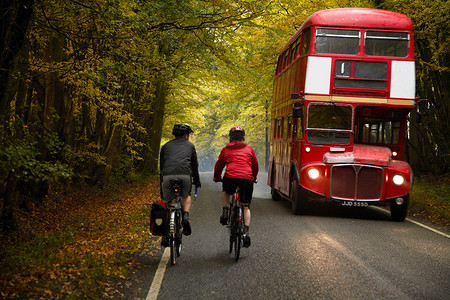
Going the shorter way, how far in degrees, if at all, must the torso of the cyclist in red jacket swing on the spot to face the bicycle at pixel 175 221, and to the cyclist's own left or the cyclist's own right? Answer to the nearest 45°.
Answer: approximately 135° to the cyclist's own left

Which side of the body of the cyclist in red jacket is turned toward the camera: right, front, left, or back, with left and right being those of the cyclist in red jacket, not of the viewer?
back

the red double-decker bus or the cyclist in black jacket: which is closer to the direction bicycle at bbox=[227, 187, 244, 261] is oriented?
the red double-decker bus

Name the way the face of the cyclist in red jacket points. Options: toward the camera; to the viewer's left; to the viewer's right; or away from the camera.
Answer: away from the camera

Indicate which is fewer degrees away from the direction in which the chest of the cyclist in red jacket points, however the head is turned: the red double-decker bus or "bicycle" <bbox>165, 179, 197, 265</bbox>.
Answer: the red double-decker bus

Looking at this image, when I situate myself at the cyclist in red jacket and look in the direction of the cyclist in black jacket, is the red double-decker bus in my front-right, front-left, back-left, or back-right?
back-right

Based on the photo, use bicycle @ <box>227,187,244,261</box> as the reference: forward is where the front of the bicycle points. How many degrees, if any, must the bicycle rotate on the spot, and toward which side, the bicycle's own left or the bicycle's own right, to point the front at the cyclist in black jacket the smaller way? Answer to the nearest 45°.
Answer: approximately 90° to the bicycle's own left

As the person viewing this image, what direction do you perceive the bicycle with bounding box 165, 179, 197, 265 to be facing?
facing away from the viewer

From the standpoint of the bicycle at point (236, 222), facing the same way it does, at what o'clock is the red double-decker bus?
The red double-decker bus is roughly at 1 o'clock from the bicycle.

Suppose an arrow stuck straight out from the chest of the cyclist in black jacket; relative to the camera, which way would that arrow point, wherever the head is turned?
away from the camera

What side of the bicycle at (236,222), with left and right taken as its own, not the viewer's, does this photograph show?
back
